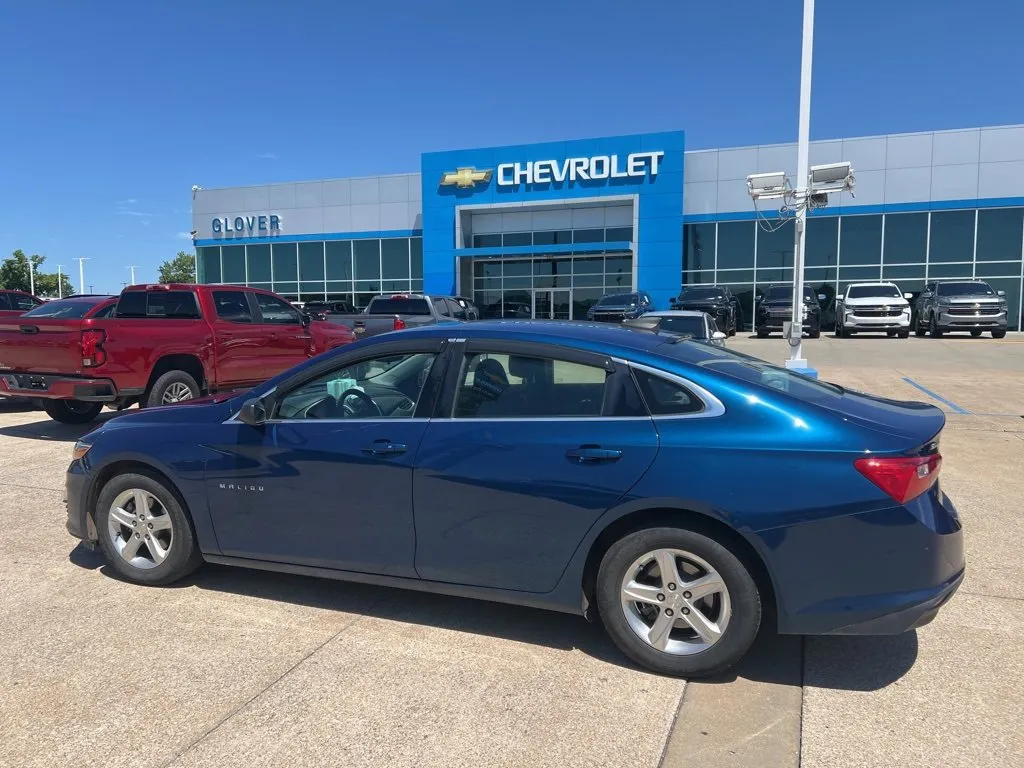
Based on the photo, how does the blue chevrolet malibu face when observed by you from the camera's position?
facing to the left of the viewer

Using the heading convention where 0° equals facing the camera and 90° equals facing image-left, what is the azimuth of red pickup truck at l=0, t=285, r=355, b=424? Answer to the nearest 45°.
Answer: approximately 225°

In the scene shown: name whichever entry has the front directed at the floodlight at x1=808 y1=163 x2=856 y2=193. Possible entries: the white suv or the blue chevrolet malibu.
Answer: the white suv

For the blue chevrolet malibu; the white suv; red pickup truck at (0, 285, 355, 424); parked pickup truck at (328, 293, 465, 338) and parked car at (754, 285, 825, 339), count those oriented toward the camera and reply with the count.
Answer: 2

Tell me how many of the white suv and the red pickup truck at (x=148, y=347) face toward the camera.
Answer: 1

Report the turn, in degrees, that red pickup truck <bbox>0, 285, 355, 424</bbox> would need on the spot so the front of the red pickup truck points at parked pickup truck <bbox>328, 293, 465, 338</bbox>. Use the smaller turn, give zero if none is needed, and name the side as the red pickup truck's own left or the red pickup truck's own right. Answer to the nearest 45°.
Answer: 0° — it already faces it

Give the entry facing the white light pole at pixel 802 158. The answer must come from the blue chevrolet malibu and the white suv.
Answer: the white suv

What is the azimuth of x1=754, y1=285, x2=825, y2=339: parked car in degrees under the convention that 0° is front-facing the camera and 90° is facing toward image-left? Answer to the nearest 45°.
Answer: approximately 0°

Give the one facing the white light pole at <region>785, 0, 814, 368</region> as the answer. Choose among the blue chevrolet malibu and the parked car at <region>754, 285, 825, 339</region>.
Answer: the parked car

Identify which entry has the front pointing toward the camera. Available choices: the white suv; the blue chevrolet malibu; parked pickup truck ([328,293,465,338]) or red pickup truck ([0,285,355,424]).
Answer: the white suv

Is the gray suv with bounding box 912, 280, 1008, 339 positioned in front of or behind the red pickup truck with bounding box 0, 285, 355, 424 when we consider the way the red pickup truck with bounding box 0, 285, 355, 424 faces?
in front

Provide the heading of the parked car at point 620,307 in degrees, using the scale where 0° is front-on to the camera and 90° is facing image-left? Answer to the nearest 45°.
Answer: approximately 45°

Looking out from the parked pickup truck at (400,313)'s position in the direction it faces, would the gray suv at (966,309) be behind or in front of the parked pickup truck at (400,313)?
in front

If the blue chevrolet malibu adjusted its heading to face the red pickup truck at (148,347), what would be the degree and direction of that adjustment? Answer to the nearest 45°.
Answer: approximately 45° to its right

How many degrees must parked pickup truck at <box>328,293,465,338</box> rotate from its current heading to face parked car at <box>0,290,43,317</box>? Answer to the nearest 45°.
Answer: approximately 135° to its left
